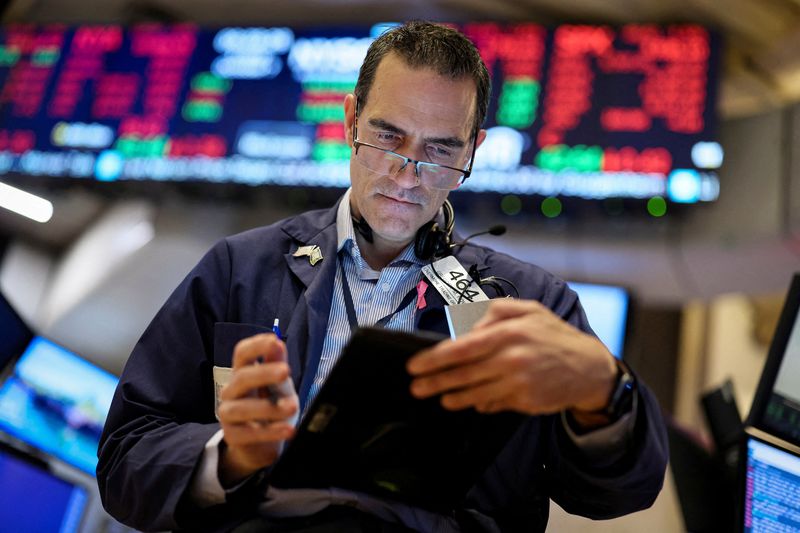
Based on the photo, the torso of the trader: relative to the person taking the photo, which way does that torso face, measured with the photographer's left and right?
facing the viewer

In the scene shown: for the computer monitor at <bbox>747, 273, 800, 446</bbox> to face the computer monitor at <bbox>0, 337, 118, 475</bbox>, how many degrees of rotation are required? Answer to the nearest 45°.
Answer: approximately 45° to its right

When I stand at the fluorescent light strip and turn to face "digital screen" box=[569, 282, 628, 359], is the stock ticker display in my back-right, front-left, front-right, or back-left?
front-left

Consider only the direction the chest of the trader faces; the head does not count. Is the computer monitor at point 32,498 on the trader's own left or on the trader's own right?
on the trader's own right

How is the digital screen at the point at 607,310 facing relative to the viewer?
toward the camera

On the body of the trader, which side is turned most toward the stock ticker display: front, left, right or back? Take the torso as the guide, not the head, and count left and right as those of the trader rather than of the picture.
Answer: back

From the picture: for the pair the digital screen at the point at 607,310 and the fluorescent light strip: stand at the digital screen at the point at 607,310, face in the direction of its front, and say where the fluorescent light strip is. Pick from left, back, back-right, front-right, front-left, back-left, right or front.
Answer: front-right

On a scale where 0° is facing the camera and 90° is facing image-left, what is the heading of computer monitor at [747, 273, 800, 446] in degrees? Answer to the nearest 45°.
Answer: approximately 45°

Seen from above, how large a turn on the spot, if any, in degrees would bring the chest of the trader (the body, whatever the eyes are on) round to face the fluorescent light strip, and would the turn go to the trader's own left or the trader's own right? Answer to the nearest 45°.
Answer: approximately 135° to the trader's own right

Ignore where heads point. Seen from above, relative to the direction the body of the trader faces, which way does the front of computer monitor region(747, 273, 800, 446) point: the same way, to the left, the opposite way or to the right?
to the right
